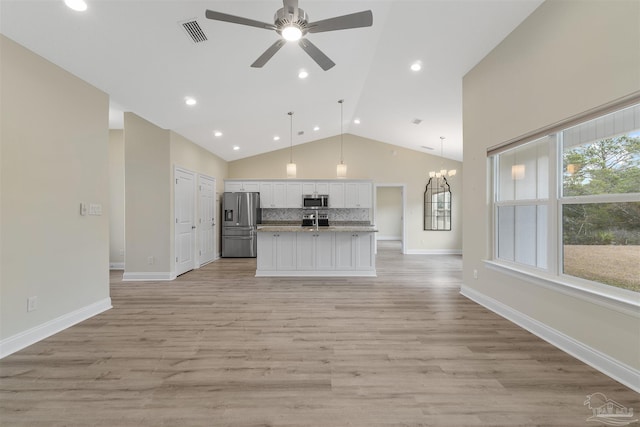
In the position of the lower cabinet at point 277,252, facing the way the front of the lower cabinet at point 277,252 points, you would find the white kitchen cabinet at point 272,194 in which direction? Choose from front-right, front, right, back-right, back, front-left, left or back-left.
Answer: back

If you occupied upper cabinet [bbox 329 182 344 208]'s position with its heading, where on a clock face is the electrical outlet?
The electrical outlet is roughly at 1 o'clock from the upper cabinet.

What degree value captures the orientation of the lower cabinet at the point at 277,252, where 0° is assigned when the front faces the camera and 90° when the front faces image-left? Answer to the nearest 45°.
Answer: approximately 0°

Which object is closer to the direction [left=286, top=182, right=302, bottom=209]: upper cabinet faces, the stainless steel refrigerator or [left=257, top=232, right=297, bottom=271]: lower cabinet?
the lower cabinet
